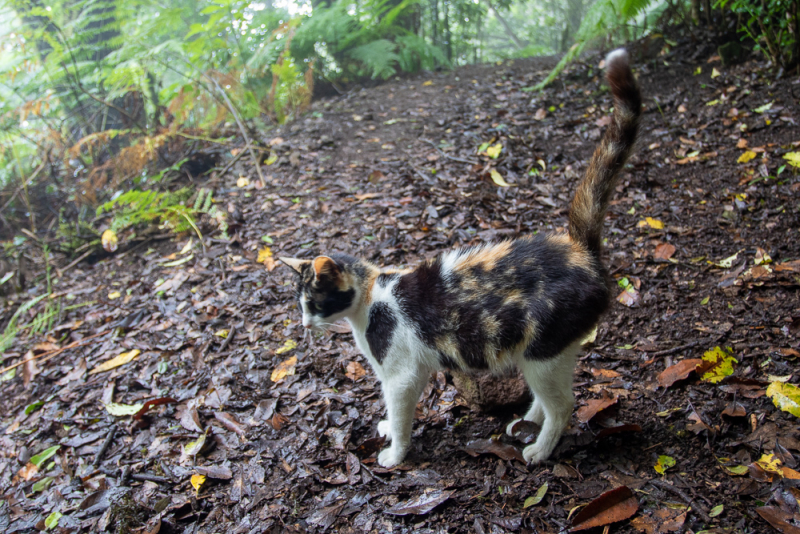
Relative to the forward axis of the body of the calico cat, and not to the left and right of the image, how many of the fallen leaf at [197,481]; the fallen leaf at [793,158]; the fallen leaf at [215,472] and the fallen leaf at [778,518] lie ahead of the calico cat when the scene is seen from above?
2

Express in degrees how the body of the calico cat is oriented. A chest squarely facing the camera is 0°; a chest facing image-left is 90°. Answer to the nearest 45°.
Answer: approximately 90°

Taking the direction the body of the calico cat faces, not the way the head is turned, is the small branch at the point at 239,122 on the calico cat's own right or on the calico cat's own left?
on the calico cat's own right

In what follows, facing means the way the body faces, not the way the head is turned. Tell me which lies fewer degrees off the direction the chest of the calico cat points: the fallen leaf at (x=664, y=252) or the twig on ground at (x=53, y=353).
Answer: the twig on ground

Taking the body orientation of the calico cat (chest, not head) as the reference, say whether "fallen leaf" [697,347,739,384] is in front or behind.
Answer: behind

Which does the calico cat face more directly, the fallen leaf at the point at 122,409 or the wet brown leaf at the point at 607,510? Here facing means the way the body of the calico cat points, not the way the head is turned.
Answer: the fallen leaf

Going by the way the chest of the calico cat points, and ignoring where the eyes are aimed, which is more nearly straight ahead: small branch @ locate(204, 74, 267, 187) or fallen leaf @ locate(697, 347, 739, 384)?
the small branch
